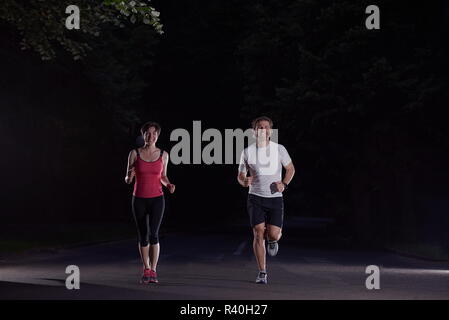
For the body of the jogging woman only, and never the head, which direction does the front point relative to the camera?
toward the camera

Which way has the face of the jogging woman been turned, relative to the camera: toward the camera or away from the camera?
toward the camera

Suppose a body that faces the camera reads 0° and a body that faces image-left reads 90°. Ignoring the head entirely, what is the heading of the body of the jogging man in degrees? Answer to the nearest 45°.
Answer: approximately 0°

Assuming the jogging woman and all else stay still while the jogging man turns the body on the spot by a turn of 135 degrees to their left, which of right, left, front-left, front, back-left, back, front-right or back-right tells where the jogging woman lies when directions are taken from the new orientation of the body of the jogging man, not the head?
back-left

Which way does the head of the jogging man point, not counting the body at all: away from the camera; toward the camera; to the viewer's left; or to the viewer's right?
toward the camera
